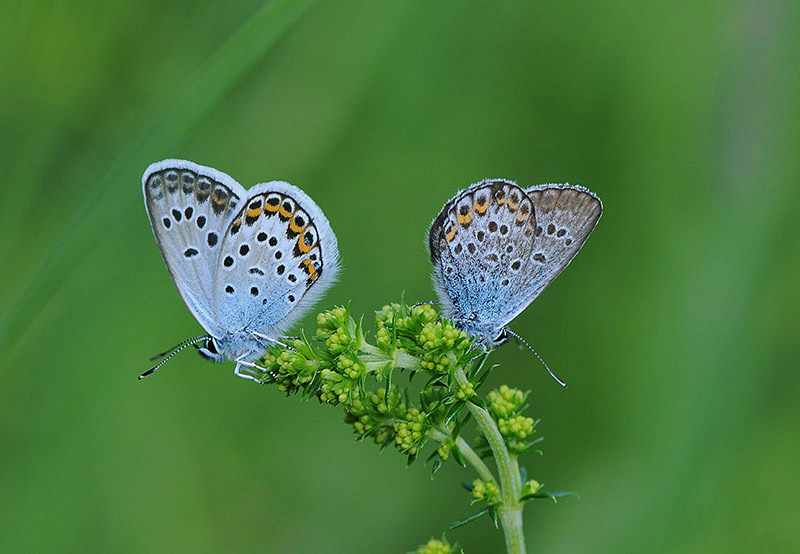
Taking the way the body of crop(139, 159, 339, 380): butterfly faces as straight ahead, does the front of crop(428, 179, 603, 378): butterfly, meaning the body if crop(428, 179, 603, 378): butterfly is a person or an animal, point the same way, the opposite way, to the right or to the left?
the opposite way

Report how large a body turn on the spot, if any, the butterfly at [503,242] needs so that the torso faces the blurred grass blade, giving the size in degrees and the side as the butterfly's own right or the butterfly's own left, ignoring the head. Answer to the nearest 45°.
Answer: approximately 180°

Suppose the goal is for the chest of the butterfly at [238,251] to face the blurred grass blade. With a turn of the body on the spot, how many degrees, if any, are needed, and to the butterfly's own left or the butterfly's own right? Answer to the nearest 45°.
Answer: approximately 90° to the butterfly's own right

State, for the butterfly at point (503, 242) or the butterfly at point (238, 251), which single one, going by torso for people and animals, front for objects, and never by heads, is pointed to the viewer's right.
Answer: the butterfly at point (503, 242)

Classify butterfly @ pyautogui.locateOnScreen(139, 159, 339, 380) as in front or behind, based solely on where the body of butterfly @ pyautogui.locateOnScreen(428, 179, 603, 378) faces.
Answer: behind

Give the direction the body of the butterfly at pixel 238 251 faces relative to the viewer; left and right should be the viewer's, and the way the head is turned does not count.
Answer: facing to the left of the viewer

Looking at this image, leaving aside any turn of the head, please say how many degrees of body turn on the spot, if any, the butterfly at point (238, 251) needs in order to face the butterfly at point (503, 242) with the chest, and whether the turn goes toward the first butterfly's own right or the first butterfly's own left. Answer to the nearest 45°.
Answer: approximately 180°

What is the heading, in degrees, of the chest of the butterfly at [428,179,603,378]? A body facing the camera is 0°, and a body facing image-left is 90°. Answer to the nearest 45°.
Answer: approximately 270°

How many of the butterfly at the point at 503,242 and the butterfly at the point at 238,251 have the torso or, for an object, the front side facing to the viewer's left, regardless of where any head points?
1
